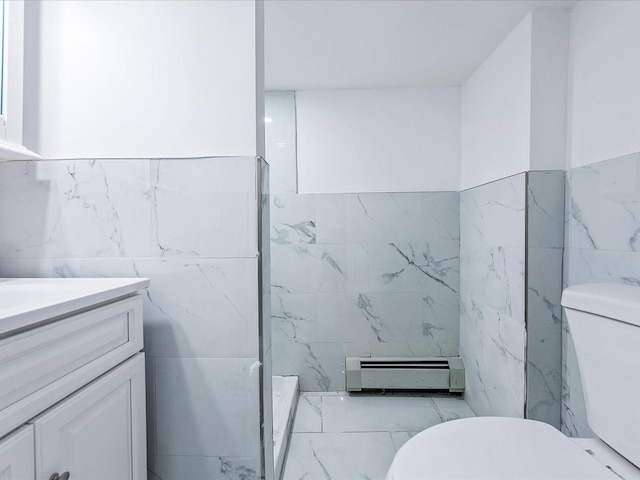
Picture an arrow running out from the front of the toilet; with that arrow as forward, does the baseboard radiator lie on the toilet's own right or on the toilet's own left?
on the toilet's own right

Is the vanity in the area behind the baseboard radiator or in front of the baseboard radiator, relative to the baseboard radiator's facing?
in front

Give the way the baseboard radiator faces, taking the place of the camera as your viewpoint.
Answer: facing the viewer

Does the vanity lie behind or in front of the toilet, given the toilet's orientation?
in front

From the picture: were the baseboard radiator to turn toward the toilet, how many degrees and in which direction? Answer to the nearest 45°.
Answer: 0° — it already faces it

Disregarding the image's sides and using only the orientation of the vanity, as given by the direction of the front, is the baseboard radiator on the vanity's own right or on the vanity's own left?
on the vanity's own left

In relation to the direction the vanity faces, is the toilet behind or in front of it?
in front

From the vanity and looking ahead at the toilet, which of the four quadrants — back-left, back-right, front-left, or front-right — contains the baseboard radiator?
front-left

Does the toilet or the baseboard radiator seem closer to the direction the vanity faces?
the toilet

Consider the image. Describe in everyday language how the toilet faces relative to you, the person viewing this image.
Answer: facing the viewer and to the left of the viewer

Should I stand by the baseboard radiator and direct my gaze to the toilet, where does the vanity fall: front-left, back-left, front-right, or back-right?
front-right

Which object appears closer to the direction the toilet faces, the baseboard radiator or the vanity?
the vanity

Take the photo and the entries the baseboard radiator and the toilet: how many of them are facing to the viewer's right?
0

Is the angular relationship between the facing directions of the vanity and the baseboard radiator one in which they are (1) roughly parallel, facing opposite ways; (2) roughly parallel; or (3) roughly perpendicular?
roughly perpendicular

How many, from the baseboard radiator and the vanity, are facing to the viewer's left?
0
